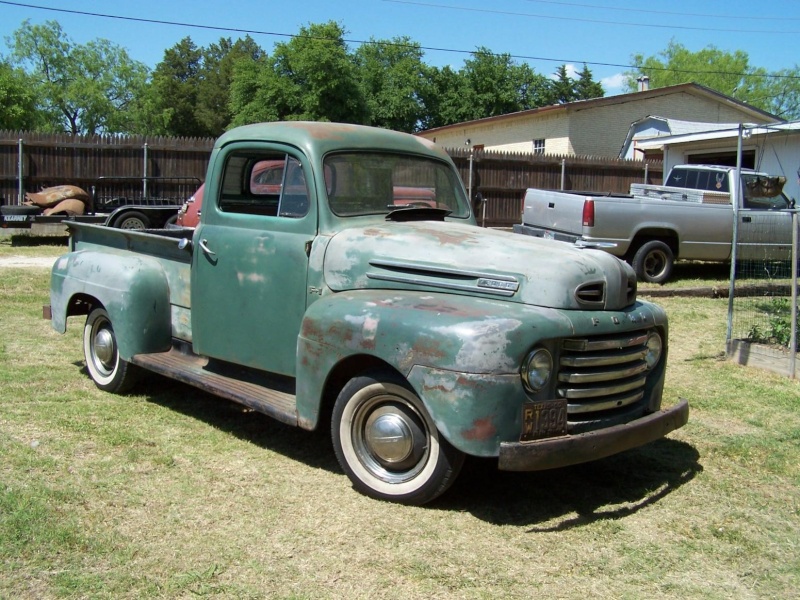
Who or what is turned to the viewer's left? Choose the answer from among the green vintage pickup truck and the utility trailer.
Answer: the utility trailer

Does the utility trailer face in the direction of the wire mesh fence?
no

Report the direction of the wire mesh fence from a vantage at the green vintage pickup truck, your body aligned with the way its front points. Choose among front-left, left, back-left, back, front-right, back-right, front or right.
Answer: left

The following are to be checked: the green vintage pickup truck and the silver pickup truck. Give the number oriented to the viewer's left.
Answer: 0

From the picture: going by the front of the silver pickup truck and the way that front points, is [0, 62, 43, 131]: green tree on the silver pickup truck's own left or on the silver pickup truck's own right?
on the silver pickup truck's own left

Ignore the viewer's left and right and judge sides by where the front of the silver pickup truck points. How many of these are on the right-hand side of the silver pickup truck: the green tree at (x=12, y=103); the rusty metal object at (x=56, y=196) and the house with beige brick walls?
0

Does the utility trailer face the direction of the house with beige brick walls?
no

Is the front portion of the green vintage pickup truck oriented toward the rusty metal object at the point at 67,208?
no

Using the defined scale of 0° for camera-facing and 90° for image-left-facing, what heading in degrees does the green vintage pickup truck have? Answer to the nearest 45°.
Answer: approximately 315°

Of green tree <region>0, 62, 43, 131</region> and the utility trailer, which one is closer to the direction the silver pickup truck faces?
the green tree

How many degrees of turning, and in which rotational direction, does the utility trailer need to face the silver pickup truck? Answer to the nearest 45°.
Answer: approximately 135° to its left

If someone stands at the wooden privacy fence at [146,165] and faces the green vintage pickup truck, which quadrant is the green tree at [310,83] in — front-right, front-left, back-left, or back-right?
back-left

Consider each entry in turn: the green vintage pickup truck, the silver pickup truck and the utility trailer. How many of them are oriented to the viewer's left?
1

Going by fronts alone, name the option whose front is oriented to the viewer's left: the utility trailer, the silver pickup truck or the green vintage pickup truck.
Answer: the utility trailer

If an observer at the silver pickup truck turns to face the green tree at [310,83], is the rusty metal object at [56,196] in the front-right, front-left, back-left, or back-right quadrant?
front-left

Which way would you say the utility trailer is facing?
to the viewer's left

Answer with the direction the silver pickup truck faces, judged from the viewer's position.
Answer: facing away from the viewer and to the right of the viewer
